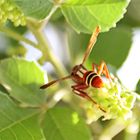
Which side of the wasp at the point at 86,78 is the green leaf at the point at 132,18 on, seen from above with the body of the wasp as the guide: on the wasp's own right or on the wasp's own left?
on the wasp's own right

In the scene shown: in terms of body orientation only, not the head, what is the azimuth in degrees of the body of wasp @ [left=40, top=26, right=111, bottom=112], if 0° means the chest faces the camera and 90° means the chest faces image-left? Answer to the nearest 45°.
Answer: approximately 135°
